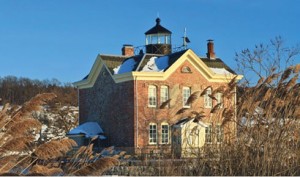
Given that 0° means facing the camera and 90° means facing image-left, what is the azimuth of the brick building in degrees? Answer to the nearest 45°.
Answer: approximately 315°
